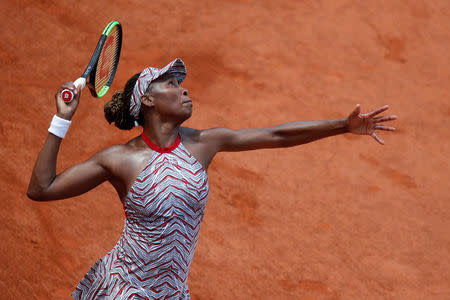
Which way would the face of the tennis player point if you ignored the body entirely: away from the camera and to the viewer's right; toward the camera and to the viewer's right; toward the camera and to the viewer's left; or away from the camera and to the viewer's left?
toward the camera and to the viewer's right

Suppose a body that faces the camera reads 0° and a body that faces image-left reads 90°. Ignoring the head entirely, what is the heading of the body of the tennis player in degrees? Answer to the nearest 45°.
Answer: approximately 315°
